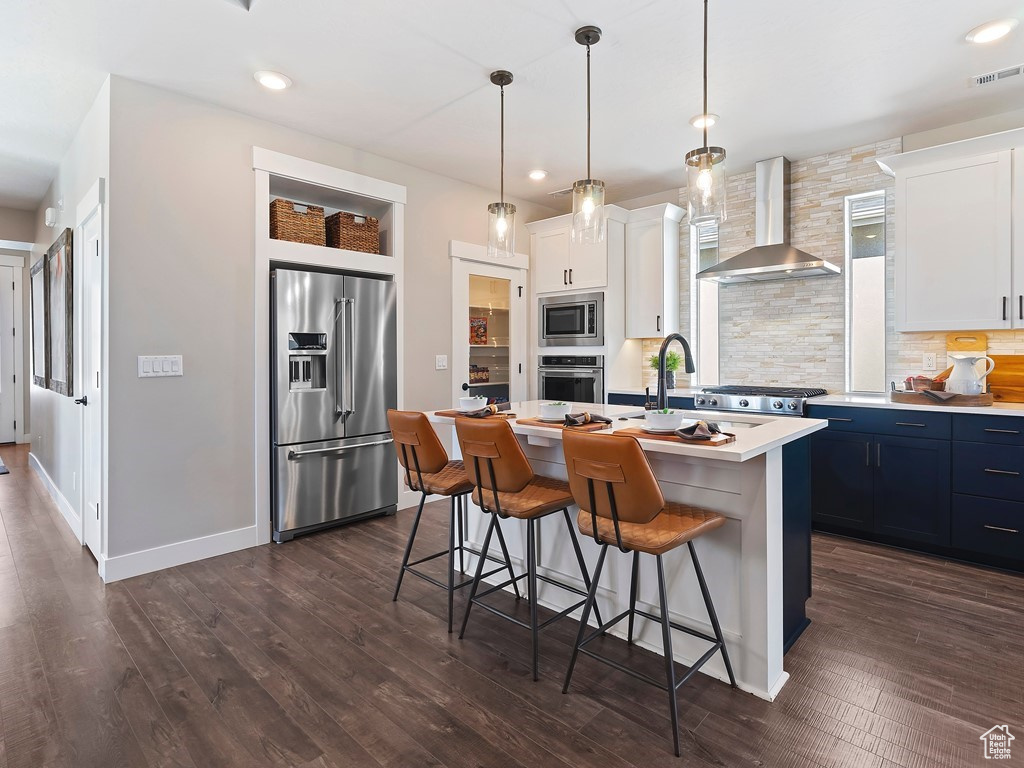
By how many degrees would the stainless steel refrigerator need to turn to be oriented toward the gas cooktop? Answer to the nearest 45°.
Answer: approximately 45° to its left

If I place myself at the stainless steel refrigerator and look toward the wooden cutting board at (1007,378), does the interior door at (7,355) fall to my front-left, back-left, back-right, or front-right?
back-left

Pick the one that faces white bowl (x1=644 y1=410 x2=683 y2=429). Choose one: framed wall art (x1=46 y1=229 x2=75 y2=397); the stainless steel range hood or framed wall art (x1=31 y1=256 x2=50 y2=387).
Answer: the stainless steel range hood

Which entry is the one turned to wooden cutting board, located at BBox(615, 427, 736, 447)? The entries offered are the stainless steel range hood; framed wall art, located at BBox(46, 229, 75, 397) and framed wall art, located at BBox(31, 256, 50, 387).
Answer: the stainless steel range hood

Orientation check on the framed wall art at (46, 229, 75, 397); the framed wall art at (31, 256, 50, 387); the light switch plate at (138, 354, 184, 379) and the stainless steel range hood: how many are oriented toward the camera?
2

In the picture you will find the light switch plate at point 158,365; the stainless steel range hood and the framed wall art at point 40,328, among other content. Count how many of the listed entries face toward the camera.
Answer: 2

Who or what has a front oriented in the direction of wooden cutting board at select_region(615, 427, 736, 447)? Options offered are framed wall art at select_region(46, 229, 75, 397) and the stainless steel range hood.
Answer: the stainless steel range hood

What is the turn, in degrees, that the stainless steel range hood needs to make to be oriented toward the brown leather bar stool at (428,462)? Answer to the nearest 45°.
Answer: approximately 45° to its right

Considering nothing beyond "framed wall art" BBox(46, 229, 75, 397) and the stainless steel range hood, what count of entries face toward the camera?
1

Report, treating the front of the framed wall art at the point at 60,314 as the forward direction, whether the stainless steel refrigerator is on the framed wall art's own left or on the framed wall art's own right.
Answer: on the framed wall art's own left

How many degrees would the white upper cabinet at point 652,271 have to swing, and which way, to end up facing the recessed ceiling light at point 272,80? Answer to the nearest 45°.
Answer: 0° — it already faces it
